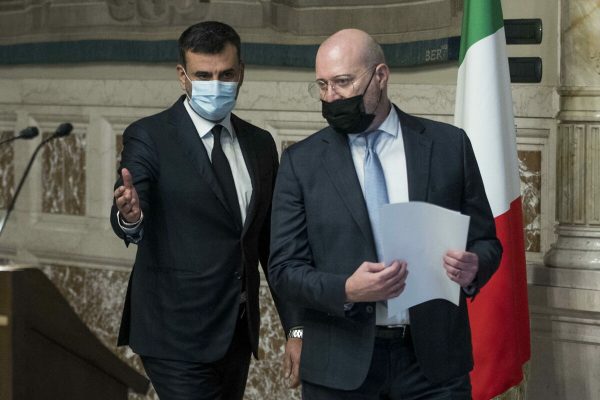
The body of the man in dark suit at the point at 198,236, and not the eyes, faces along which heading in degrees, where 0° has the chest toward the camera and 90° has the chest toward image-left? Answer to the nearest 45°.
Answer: approximately 315°

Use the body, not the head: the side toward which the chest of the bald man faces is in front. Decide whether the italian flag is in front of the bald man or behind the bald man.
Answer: behind

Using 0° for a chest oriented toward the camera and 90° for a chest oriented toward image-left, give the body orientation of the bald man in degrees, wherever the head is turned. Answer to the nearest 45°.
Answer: approximately 0°

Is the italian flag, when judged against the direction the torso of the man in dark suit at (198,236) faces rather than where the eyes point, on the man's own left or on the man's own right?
on the man's own left

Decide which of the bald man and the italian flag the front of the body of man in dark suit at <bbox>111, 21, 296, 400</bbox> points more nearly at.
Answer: the bald man

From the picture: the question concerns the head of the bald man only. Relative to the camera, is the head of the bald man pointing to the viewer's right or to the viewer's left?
to the viewer's left
